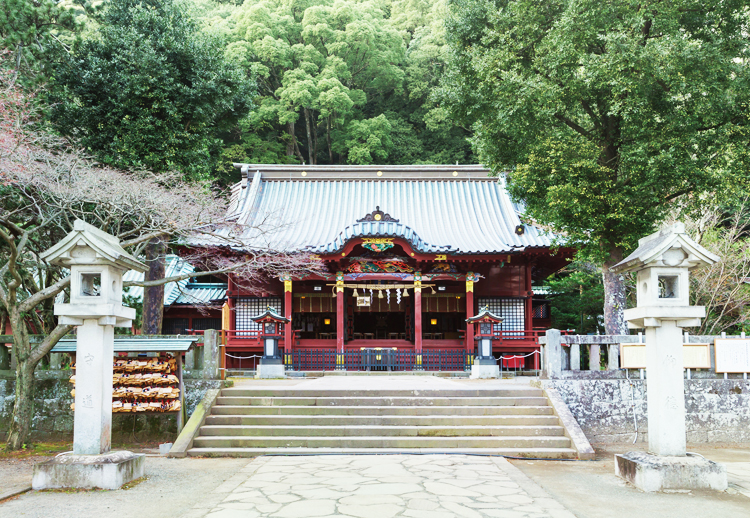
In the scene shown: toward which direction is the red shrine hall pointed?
toward the camera

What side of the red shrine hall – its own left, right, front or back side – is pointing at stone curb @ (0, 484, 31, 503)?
front

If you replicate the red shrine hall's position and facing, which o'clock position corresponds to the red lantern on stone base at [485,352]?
The red lantern on stone base is roughly at 11 o'clock from the red shrine hall.

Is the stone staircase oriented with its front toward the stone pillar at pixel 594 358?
no

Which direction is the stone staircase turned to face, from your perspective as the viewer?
facing the viewer

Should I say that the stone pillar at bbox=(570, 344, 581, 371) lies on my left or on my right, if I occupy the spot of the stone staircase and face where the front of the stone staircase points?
on my left

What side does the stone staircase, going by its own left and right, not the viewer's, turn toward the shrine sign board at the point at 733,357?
left

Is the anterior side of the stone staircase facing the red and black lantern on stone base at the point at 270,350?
no

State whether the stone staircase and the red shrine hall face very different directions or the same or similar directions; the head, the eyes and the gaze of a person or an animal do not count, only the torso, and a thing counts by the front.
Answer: same or similar directions

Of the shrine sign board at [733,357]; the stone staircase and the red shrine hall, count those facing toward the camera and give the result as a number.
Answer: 3

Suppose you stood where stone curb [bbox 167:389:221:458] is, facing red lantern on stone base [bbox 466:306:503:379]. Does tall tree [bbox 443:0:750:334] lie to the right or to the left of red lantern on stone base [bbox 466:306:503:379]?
right

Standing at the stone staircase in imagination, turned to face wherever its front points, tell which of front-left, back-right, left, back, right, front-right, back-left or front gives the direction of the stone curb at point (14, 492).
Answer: front-right

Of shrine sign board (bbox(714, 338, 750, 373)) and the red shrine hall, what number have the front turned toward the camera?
2
